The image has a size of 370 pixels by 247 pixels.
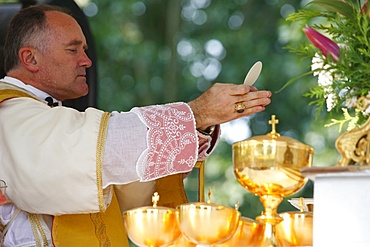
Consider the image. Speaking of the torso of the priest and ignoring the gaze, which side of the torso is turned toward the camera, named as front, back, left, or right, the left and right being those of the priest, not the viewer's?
right

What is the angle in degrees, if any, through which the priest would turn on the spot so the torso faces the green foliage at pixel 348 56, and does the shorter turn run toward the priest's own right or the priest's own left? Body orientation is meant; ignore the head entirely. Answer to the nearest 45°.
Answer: approximately 45° to the priest's own right

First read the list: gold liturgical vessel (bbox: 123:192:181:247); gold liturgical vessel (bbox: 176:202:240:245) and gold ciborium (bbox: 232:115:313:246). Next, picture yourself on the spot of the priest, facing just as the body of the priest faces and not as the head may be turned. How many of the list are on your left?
0

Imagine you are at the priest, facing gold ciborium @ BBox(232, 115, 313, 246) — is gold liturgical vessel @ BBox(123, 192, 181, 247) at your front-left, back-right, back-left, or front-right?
front-right

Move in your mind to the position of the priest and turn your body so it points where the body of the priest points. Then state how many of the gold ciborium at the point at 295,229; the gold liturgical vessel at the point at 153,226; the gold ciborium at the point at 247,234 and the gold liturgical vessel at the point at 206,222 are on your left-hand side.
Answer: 0

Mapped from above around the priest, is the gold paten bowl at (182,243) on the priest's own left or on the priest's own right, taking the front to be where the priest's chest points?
on the priest's own right

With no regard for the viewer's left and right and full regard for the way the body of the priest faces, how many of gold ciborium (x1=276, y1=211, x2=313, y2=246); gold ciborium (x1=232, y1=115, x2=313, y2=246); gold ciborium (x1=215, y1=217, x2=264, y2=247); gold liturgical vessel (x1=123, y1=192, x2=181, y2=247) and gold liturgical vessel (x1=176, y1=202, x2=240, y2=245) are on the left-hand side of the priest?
0

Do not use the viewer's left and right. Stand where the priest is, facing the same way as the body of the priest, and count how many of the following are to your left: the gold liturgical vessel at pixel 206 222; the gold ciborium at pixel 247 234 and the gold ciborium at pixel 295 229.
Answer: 0

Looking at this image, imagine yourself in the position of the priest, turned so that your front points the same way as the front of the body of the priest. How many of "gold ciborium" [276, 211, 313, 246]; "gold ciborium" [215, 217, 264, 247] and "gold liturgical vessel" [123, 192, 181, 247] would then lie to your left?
0

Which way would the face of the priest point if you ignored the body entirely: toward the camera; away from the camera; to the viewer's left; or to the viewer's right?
to the viewer's right
